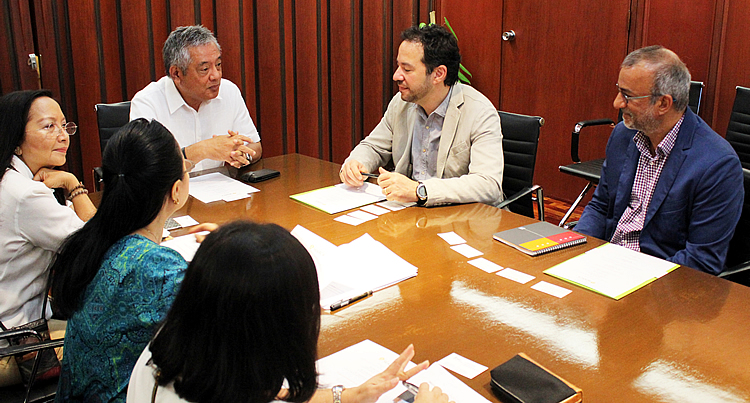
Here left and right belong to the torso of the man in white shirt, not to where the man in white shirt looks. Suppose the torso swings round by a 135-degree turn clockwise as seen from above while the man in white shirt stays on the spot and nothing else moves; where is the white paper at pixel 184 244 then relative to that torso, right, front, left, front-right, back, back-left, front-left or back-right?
left

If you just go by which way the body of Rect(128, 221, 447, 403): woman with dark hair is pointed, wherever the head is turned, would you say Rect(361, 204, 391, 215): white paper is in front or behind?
in front

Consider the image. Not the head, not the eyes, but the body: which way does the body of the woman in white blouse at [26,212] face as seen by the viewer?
to the viewer's right

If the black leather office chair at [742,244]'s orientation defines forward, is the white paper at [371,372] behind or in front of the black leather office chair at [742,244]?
in front

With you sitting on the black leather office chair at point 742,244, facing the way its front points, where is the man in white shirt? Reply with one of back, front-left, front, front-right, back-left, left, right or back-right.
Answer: front-right

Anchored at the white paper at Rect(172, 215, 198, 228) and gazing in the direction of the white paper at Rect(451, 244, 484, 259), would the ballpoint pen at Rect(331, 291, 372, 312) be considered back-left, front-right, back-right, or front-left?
front-right

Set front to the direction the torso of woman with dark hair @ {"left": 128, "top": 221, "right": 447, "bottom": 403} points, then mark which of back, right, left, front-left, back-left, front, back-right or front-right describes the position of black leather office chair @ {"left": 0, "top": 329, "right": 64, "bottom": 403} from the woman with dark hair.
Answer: left

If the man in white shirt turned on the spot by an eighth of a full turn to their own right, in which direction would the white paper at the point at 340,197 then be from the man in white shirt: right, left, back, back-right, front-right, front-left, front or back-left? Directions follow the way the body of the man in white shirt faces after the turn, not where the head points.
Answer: front-left

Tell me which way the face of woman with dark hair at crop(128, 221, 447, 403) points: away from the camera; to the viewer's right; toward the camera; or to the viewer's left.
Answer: away from the camera

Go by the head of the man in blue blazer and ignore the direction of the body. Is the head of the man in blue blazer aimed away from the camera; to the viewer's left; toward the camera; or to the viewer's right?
to the viewer's left

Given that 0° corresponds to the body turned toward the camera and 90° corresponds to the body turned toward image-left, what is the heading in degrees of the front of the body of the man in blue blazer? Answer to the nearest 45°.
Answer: approximately 45°

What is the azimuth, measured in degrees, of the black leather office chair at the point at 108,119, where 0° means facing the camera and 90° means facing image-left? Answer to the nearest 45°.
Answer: approximately 315°

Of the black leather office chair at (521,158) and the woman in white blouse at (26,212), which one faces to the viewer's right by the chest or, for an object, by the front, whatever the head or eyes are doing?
the woman in white blouse

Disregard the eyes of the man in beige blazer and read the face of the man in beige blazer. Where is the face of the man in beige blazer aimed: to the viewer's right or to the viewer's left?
to the viewer's left

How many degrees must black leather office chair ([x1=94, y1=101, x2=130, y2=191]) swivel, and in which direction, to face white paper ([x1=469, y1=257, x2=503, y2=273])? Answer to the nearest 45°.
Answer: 0° — it already faces it

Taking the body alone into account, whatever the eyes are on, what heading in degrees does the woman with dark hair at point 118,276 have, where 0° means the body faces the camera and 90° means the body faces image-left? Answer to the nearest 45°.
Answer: approximately 225°

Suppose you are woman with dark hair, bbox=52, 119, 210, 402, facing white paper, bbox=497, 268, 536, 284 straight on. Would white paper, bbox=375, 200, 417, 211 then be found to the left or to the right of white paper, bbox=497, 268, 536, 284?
left
